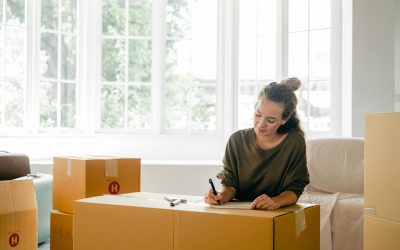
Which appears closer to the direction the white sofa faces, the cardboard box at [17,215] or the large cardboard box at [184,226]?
the large cardboard box

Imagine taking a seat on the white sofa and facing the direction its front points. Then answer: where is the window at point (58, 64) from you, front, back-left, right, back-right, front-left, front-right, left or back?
right

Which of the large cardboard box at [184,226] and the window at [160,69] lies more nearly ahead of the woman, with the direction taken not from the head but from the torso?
the large cardboard box

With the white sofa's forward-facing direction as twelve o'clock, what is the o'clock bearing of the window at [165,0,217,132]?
The window is roughly at 4 o'clock from the white sofa.

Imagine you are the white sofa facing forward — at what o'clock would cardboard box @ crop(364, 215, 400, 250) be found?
The cardboard box is roughly at 12 o'clock from the white sofa.

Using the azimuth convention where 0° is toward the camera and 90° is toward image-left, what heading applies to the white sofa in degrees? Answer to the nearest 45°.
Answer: approximately 0°

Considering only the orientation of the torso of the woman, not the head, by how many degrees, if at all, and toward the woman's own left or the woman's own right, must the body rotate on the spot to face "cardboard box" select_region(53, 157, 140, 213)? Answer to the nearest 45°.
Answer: approximately 90° to the woman's own right

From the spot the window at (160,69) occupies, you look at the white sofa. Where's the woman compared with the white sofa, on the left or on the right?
right

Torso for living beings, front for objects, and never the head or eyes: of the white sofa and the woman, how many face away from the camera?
0
